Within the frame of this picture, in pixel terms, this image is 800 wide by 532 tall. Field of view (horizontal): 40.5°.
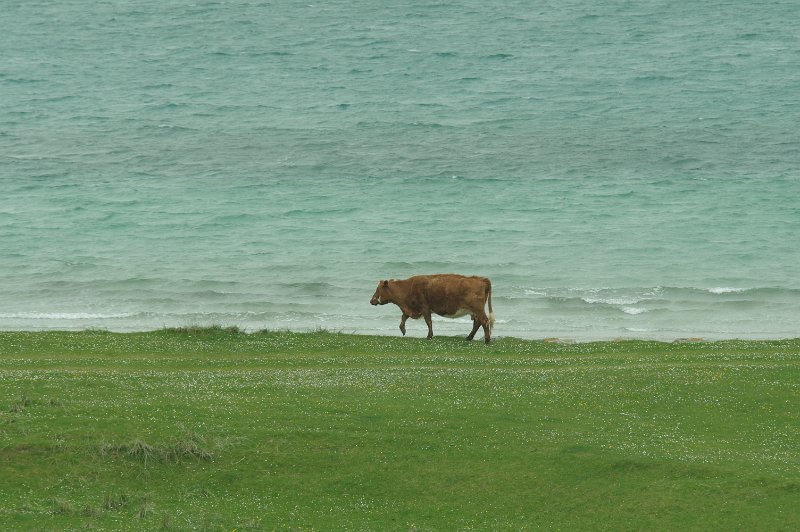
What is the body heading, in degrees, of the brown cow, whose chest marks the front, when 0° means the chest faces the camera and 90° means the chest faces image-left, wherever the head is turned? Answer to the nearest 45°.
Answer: approximately 90°
